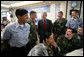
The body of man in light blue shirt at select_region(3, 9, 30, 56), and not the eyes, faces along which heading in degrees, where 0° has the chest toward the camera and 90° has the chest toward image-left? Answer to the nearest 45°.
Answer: approximately 315°

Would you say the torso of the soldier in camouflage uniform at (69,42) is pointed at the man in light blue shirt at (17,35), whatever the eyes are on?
yes

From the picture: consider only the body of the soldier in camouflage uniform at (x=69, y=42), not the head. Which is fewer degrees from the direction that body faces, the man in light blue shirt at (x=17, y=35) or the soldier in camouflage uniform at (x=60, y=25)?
the man in light blue shirt

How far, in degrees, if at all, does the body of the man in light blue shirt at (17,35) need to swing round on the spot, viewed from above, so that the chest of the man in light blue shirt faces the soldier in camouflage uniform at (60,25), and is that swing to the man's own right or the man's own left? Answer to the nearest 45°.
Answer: approximately 90° to the man's own left
